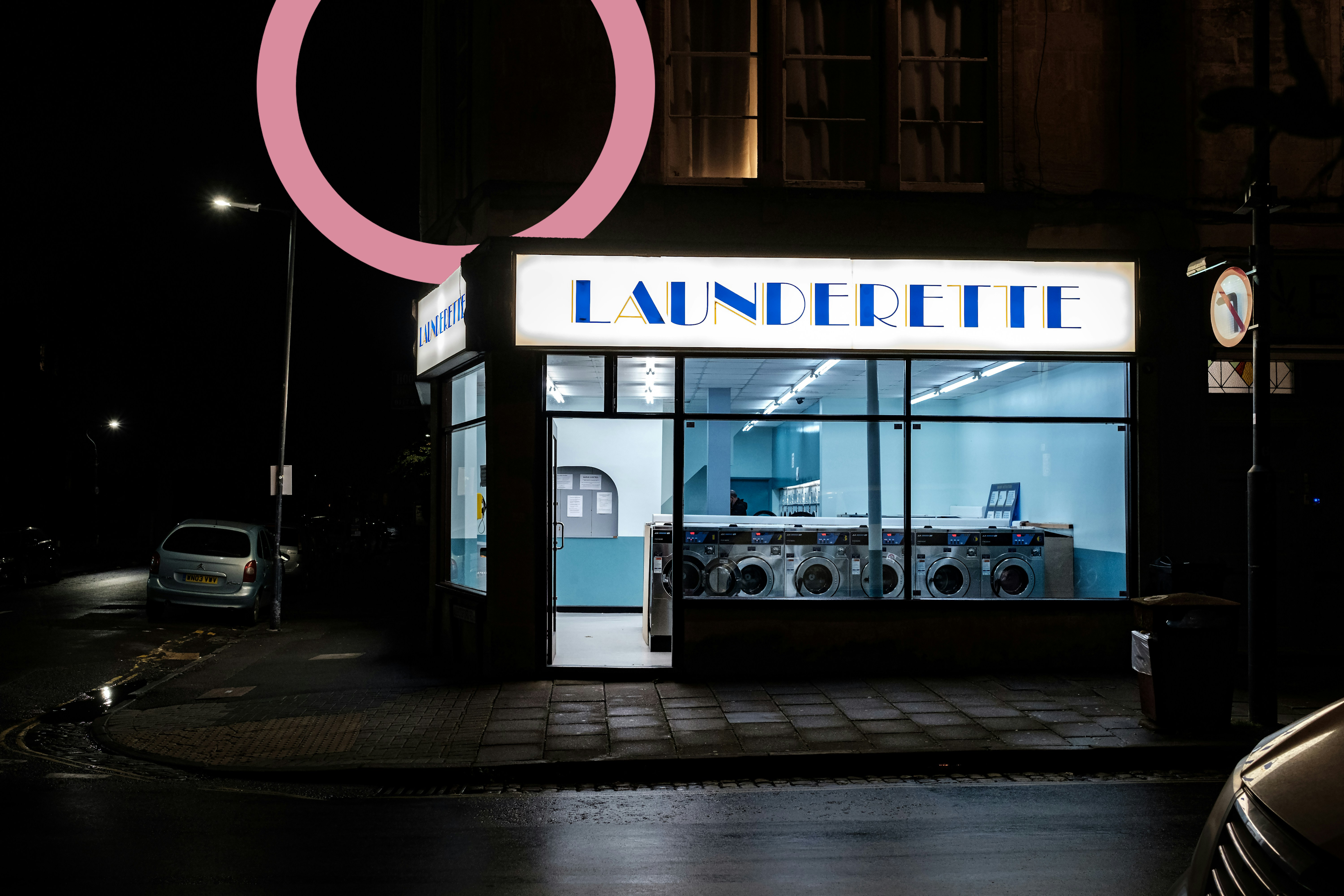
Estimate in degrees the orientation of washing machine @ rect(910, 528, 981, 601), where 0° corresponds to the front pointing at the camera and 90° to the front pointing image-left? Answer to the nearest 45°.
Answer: approximately 0°

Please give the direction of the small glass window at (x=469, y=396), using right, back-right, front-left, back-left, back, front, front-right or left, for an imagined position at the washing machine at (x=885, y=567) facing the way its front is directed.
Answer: right

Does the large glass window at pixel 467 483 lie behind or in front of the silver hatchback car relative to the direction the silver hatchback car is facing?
behind

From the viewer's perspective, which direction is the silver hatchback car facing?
away from the camera

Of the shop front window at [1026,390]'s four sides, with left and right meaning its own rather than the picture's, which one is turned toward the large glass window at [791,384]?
right

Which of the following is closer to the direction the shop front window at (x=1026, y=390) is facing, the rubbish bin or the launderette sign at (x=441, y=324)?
the rubbish bin

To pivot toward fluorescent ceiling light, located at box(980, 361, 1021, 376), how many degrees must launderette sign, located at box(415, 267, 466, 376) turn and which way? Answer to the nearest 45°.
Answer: approximately 135° to its left

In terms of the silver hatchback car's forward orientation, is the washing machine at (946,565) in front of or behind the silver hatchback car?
behind

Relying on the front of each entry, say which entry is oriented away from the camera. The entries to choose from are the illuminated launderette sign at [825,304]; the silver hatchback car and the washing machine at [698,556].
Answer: the silver hatchback car

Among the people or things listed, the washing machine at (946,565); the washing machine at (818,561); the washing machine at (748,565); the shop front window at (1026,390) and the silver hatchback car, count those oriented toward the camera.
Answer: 4
